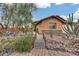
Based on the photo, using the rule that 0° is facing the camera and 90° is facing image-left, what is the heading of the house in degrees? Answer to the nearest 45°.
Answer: approximately 0°

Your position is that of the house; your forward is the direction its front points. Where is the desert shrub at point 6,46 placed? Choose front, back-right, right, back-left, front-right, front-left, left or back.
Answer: front

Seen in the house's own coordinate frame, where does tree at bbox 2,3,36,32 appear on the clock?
The tree is roughly at 3 o'clock from the house.
